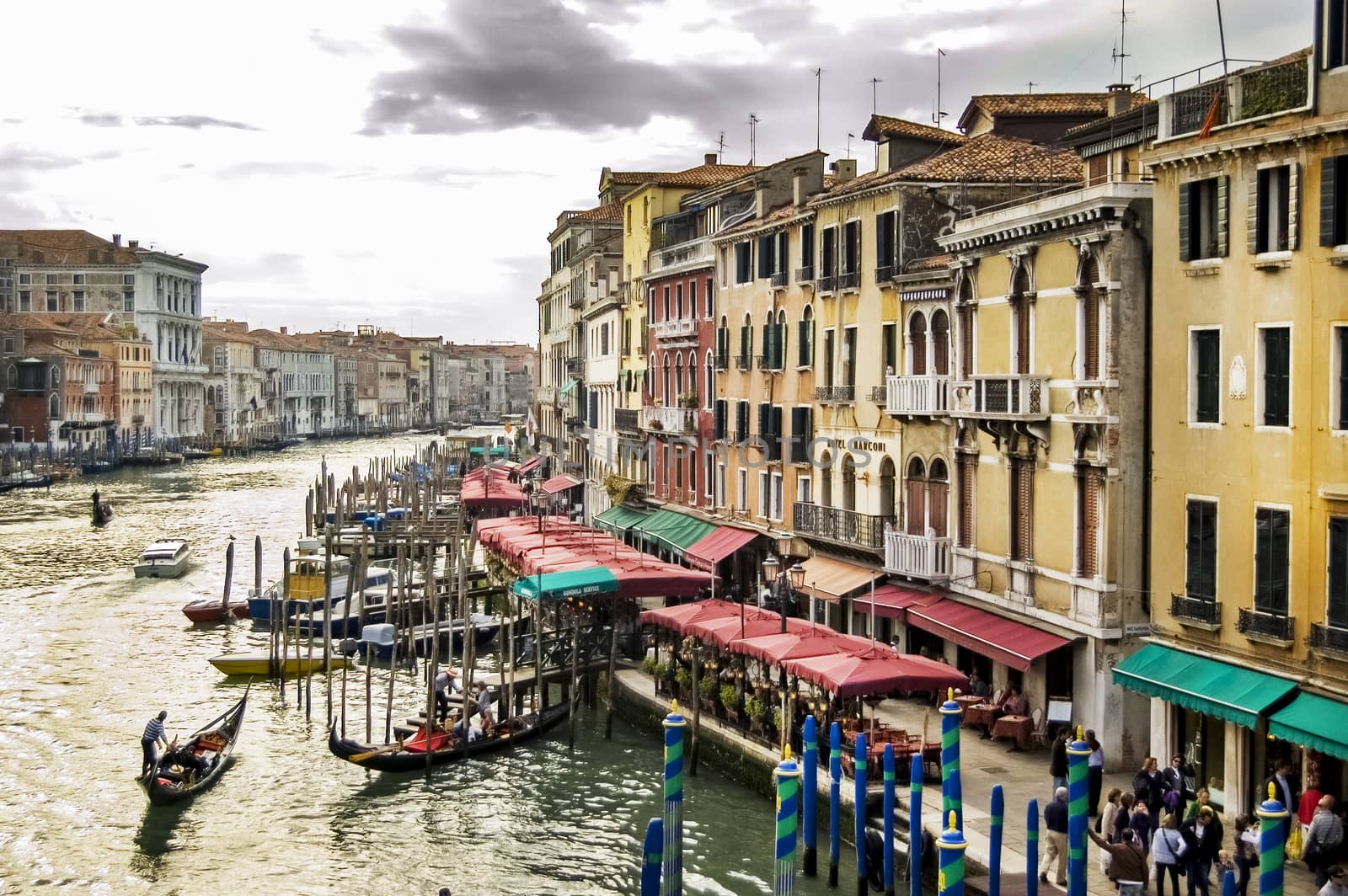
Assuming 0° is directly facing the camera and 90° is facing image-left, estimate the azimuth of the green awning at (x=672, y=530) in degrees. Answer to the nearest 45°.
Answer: approximately 45°

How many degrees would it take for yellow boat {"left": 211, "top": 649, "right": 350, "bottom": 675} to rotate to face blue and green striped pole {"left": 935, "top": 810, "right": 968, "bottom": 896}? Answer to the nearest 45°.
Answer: approximately 90° to its left

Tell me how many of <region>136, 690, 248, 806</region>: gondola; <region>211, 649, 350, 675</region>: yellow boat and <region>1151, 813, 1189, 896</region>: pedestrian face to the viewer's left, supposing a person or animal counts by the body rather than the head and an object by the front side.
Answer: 1

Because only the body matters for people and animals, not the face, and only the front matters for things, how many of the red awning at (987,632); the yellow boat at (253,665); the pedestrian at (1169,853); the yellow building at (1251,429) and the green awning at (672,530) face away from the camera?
1

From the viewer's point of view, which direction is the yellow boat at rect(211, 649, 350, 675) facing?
to the viewer's left

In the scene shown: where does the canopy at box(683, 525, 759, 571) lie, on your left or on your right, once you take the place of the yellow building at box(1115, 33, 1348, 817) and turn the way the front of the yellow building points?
on your right

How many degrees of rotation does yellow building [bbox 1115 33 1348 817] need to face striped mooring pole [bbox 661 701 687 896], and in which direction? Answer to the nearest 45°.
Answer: approximately 45° to its right

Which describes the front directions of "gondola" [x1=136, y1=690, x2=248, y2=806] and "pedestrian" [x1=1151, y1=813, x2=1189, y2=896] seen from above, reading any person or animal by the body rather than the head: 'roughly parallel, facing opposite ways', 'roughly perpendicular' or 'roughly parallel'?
roughly parallel

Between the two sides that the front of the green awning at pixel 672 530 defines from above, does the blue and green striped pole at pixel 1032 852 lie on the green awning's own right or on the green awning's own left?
on the green awning's own left

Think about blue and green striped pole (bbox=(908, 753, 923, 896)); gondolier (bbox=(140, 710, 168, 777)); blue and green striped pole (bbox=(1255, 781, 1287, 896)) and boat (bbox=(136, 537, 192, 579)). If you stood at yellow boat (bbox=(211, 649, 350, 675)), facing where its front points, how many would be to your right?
1

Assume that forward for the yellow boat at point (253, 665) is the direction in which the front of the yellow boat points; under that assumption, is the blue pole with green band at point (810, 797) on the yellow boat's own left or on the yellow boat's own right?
on the yellow boat's own left

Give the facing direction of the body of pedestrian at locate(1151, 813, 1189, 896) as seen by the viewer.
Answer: away from the camera

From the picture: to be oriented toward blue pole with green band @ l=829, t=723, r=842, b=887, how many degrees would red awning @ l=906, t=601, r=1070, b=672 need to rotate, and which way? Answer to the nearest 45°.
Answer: approximately 45° to its left

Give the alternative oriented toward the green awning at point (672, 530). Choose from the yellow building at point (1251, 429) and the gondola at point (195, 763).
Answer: the gondola

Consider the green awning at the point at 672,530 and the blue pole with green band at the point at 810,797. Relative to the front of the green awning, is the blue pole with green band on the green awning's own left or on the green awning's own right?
on the green awning's own left

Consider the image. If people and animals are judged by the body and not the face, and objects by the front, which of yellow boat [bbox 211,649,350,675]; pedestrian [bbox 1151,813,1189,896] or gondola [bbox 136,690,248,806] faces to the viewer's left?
the yellow boat

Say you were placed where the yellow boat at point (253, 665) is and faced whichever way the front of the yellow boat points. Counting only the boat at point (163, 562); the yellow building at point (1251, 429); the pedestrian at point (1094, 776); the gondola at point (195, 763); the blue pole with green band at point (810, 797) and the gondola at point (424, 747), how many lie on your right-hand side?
1
